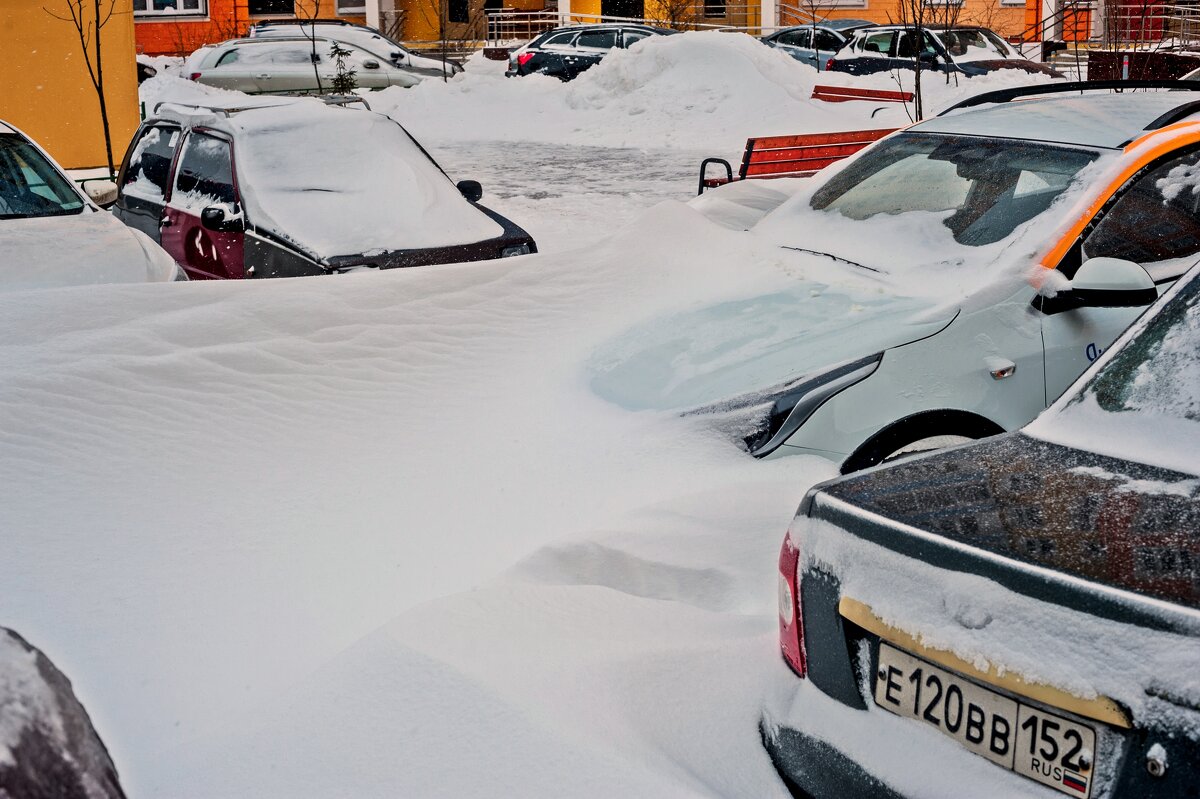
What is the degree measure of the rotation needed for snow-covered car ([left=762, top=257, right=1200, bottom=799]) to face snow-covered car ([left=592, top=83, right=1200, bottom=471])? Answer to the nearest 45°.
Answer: approximately 45° to its left

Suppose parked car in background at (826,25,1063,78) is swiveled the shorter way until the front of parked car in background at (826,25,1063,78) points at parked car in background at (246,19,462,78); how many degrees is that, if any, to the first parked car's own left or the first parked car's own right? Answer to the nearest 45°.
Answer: approximately 135° to the first parked car's own right

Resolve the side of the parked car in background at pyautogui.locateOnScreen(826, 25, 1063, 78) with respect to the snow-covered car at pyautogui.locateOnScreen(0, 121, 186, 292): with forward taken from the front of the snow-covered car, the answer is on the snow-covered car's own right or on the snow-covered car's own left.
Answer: on the snow-covered car's own left

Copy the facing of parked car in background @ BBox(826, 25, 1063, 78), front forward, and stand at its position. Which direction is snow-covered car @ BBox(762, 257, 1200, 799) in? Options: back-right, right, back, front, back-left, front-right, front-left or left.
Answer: front-right

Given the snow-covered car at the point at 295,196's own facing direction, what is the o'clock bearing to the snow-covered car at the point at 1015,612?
the snow-covered car at the point at 1015,612 is roughly at 1 o'clock from the snow-covered car at the point at 295,196.

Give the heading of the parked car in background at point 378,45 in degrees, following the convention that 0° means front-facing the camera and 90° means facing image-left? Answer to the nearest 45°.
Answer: approximately 270°

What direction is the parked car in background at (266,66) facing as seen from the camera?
to the viewer's right

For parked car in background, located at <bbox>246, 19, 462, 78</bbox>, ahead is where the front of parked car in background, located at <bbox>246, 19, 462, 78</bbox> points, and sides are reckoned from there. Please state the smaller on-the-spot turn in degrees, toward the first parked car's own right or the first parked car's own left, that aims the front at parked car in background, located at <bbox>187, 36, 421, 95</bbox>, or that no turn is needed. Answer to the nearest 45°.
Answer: approximately 135° to the first parked car's own right

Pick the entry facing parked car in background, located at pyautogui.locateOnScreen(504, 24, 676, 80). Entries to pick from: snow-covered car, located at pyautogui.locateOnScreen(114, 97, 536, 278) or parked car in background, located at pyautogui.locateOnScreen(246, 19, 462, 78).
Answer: parked car in background, located at pyautogui.locateOnScreen(246, 19, 462, 78)

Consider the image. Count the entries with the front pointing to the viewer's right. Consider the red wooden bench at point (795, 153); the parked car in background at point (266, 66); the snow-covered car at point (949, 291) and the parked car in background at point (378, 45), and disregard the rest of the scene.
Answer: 2

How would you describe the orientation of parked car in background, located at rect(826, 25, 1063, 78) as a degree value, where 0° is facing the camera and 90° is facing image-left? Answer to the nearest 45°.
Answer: approximately 315°
